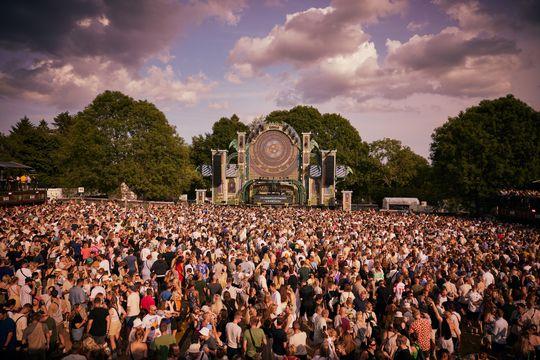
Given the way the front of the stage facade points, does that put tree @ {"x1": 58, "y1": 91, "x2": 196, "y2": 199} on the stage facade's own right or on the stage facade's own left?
on the stage facade's own right

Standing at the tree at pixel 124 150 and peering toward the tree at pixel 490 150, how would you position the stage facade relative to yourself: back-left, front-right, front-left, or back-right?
front-left

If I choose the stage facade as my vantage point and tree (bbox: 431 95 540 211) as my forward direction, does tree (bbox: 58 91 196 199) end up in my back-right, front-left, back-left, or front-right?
back-right

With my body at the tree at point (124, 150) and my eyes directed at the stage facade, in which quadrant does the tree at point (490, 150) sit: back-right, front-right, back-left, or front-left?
front-right

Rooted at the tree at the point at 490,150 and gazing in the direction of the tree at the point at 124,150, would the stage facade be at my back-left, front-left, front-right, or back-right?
front-right

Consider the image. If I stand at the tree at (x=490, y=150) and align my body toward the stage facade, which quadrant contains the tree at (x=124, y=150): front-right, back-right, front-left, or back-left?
front-left

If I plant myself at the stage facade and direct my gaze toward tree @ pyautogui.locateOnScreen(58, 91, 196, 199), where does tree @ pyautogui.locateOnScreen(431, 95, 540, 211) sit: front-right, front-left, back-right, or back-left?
back-left

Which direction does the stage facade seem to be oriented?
toward the camera

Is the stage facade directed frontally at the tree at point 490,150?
no
